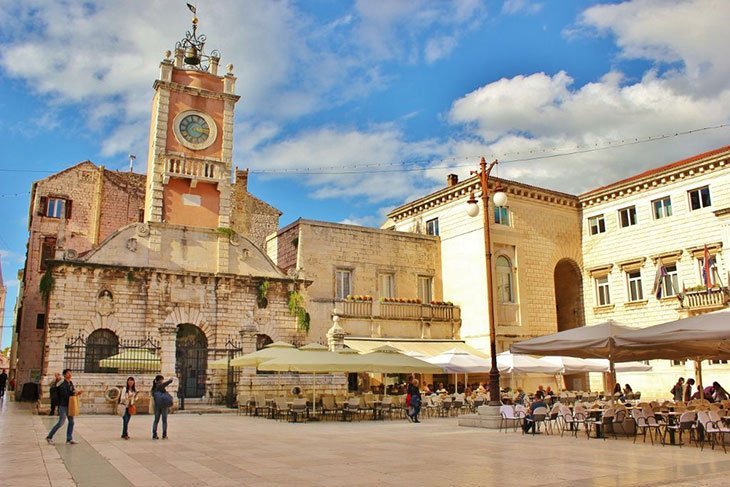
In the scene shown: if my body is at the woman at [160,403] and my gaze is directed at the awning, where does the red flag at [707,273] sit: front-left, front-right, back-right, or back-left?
front-right

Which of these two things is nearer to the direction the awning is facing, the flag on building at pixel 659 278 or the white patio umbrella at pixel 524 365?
the white patio umbrella

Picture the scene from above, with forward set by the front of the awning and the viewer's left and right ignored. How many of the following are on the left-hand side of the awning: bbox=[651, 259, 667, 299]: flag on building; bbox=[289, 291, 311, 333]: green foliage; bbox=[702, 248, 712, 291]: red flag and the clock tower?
2

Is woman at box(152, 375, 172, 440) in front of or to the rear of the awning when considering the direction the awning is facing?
in front

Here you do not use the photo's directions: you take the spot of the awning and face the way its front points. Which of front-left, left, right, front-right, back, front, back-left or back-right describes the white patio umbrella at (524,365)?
front-left

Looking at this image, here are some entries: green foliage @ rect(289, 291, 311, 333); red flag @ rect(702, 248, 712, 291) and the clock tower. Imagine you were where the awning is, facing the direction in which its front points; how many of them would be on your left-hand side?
1

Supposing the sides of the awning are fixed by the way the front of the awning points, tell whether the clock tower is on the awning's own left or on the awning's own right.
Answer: on the awning's own right

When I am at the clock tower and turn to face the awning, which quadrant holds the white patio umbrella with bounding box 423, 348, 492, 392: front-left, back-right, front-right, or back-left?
front-right

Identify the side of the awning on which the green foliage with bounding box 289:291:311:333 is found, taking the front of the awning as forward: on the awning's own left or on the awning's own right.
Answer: on the awning's own right

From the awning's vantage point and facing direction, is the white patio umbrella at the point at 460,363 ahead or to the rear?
ahead

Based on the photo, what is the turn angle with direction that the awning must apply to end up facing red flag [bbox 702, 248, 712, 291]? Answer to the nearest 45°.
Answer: approximately 90° to its left

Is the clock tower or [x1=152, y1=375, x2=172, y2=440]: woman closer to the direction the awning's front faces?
the woman

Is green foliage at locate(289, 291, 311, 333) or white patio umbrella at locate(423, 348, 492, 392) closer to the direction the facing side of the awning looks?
the white patio umbrella

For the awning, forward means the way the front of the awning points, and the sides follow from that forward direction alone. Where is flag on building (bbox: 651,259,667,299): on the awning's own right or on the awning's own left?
on the awning's own left

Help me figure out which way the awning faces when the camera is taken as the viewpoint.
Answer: facing the viewer
